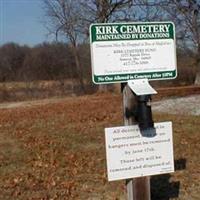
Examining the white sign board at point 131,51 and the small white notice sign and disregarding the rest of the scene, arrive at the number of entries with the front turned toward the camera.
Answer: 2

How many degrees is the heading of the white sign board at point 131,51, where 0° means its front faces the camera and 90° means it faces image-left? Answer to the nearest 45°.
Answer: approximately 0°
